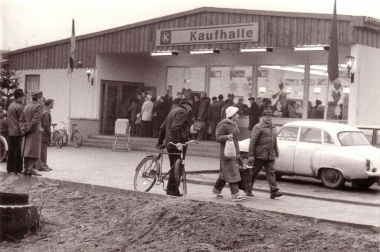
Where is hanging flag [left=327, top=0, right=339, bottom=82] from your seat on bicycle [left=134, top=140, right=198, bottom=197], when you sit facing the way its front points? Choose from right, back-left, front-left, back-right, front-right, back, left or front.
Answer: left

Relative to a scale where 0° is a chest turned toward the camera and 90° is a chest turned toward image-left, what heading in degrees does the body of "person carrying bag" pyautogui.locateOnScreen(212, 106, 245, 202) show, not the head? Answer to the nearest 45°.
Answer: approximately 270°

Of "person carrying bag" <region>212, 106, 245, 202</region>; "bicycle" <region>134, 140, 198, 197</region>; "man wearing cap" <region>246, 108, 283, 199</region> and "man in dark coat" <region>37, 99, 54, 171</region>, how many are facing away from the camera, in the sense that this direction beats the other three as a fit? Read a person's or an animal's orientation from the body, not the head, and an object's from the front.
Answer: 0

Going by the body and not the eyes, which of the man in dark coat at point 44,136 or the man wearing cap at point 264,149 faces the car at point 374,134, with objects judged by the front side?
the man in dark coat

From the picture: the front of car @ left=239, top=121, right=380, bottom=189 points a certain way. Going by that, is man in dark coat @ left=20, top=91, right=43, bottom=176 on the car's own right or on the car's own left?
on the car's own left

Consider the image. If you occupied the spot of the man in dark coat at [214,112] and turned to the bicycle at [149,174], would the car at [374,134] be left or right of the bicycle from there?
left

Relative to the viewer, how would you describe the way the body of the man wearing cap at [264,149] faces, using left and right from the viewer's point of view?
facing the viewer and to the right of the viewer
